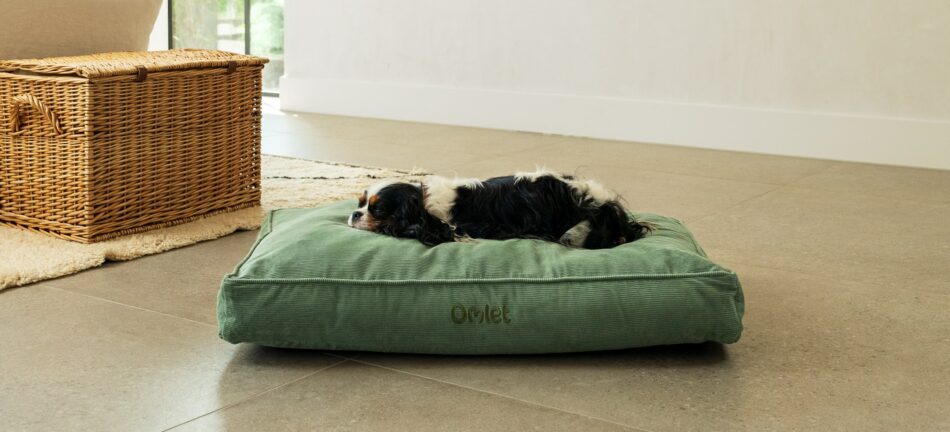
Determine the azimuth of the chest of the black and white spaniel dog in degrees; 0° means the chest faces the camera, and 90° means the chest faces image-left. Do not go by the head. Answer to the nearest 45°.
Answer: approximately 90°

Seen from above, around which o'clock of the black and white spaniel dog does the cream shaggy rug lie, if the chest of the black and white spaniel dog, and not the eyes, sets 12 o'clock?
The cream shaggy rug is roughly at 1 o'clock from the black and white spaniel dog.

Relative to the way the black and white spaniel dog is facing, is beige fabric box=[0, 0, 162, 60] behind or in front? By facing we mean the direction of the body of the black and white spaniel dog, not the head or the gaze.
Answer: in front

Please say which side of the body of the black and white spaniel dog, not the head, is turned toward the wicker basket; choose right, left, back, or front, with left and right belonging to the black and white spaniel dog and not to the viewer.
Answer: front
